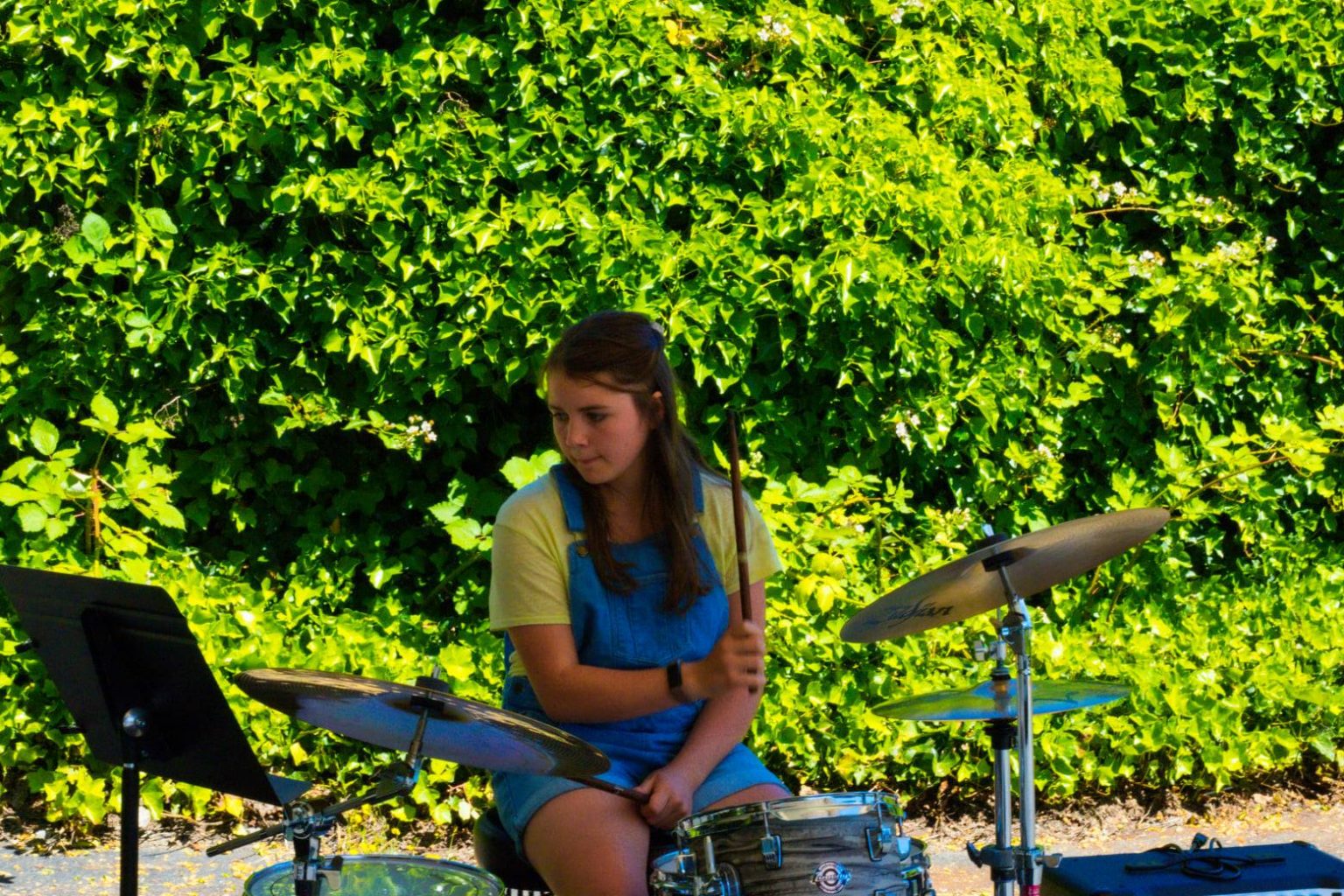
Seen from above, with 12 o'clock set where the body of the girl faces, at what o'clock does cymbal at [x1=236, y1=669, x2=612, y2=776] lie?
The cymbal is roughly at 1 o'clock from the girl.

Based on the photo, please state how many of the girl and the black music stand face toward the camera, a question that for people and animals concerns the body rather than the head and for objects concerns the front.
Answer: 1

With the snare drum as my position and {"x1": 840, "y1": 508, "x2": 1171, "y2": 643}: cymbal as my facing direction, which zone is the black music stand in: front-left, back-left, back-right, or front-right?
back-left

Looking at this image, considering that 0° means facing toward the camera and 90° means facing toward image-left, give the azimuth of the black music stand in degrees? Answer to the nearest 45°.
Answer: approximately 225°

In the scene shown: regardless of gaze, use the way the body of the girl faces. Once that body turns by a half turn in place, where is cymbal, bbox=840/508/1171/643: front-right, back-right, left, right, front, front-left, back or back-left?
right

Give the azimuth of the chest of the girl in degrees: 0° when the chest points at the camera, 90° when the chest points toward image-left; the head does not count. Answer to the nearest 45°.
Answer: approximately 0°

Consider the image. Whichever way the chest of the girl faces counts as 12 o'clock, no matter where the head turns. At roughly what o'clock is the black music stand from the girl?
The black music stand is roughly at 2 o'clock from the girl.
